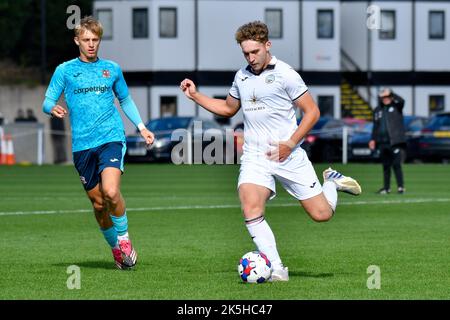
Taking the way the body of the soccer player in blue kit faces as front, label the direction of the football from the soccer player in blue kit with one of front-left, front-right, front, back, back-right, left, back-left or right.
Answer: front-left

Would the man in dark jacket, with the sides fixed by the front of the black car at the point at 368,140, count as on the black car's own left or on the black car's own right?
on the black car's own left

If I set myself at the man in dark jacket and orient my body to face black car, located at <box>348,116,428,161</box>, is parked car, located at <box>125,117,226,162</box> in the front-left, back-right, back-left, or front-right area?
front-left

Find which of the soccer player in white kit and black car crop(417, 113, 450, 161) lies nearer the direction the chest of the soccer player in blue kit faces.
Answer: the soccer player in white kit

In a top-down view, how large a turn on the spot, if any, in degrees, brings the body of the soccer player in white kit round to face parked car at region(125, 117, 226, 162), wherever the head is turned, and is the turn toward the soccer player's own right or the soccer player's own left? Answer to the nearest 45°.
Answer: approximately 135° to the soccer player's own right

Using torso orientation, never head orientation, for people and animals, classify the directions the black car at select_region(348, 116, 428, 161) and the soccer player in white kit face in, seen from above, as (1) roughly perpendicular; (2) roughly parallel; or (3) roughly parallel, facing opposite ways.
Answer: roughly parallel

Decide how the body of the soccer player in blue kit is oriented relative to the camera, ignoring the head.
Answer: toward the camera

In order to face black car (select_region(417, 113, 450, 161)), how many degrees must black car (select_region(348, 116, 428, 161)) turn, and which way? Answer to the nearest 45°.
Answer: approximately 90° to its left

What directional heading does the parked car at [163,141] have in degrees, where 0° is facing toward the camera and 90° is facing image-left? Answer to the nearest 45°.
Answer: approximately 45°

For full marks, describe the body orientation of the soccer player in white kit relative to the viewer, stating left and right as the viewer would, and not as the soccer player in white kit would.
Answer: facing the viewer and to the left of the viewer
